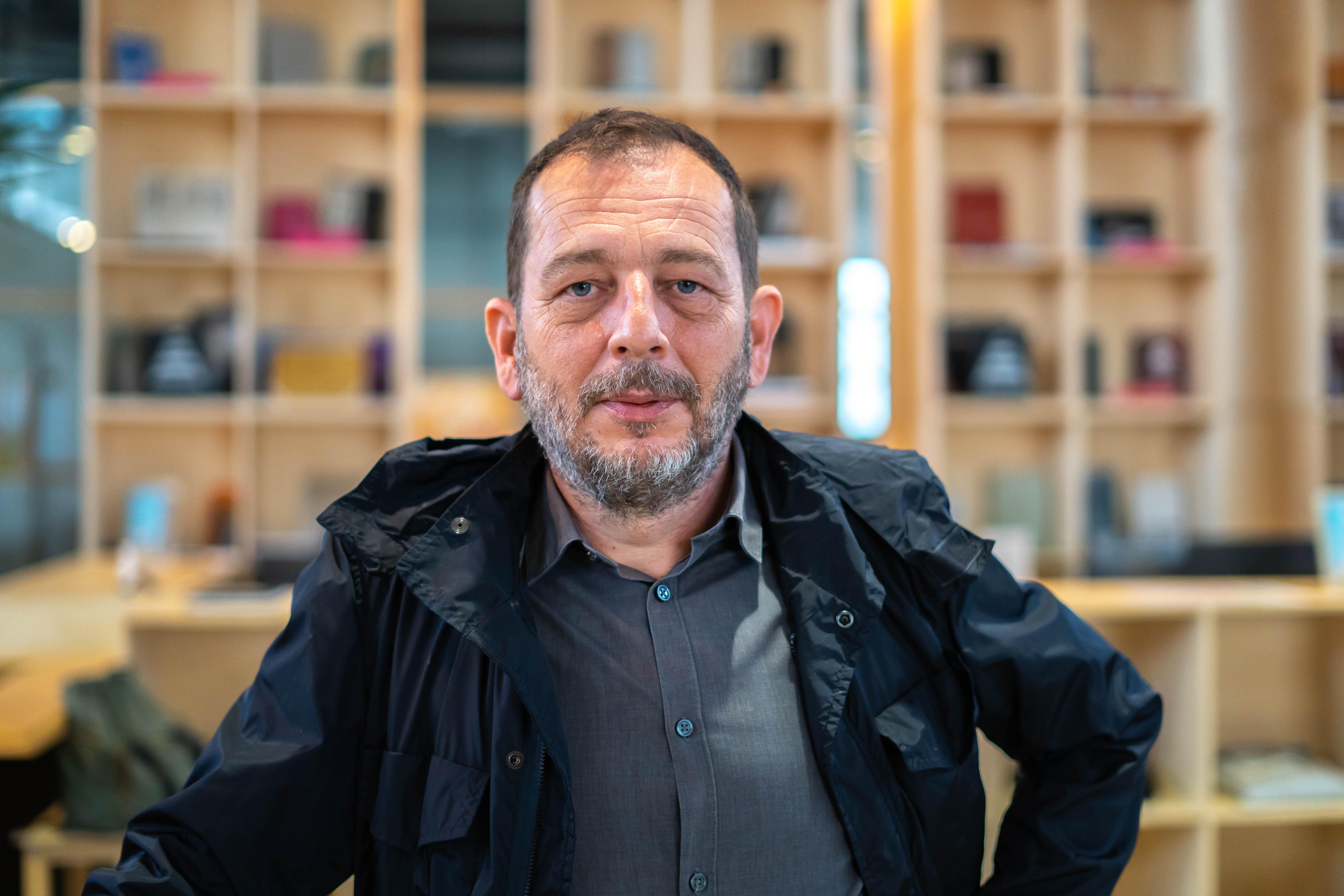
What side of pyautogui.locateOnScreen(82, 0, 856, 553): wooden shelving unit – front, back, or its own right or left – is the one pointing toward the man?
front

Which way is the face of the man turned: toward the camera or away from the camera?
toward the camera

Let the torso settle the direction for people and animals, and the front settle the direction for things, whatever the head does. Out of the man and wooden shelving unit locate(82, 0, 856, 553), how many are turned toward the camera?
2

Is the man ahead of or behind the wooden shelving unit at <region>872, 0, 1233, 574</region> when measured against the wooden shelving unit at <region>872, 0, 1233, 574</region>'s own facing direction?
ahead

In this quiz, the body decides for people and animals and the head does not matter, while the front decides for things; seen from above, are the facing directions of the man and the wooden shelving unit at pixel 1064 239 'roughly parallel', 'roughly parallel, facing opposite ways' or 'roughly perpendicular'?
roughly parallel

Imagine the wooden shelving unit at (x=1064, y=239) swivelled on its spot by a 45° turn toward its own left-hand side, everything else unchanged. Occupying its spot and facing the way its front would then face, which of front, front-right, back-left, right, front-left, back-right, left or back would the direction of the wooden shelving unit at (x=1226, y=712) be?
front-right

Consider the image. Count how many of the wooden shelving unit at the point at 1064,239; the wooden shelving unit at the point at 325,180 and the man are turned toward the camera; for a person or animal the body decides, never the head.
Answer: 3

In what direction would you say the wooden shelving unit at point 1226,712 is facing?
toward the camera

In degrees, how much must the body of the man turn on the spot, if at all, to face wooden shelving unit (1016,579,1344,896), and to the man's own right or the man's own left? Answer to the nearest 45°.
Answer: approximately 135° to the man's own left

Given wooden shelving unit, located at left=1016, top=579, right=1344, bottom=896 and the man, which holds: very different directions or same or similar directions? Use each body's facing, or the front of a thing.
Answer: same or similar directions

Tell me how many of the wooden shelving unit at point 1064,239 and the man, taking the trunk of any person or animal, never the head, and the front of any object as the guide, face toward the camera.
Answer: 2

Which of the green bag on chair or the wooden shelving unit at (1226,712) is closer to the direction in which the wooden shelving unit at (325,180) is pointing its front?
the green bag on chair

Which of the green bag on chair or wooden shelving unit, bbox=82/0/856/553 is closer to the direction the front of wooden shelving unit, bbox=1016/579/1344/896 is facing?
the green bag on chair

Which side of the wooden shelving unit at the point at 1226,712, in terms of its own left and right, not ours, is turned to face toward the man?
front

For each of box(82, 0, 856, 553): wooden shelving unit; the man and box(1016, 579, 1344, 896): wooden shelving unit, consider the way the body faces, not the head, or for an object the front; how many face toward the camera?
3

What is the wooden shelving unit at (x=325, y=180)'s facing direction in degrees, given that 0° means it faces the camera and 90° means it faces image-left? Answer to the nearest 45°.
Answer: approximately 0°

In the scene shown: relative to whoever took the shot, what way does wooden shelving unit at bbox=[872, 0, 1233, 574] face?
facing the viewer
